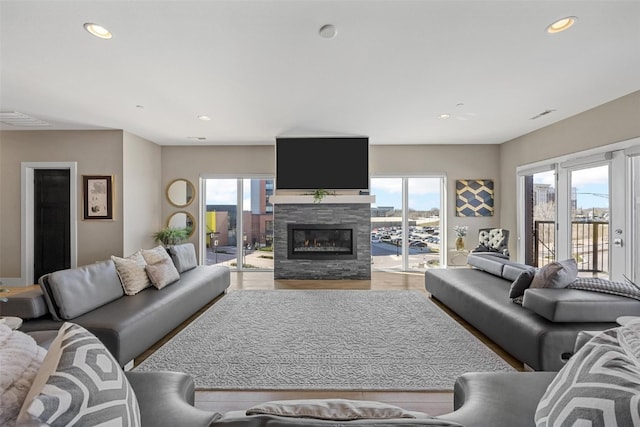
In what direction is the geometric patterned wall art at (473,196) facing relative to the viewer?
toward the camera

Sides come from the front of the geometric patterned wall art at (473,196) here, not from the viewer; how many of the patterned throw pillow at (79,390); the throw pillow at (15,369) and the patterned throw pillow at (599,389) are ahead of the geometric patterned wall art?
3

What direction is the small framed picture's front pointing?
toward the camera

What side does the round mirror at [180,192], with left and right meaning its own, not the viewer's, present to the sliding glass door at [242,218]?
left

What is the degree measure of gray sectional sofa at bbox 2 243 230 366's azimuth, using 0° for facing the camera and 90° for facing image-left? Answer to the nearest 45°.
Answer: approximately 315°

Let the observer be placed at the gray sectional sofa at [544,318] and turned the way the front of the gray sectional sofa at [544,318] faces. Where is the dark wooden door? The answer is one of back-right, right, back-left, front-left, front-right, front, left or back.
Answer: front-right

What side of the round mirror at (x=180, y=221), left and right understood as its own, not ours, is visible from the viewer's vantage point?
front

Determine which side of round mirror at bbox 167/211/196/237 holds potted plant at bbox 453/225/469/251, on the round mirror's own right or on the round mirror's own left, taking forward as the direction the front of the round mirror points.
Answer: on the round mirror's own left

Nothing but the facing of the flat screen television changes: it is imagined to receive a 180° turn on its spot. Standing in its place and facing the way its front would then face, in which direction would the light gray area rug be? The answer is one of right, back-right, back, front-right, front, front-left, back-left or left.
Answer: back

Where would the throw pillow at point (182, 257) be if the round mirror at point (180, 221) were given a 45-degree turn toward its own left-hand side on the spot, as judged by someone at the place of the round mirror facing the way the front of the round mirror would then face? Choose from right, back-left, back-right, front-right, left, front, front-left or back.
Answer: front-right

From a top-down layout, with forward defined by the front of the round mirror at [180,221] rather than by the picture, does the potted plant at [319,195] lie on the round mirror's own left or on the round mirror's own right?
on the round mirror's own left

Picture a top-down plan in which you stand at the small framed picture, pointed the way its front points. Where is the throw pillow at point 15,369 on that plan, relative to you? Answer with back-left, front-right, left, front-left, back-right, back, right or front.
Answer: front

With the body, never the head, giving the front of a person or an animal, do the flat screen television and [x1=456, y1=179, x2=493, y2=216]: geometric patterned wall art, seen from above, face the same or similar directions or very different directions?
same or similar directions
